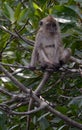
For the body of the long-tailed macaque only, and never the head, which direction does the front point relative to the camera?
toward the camera
